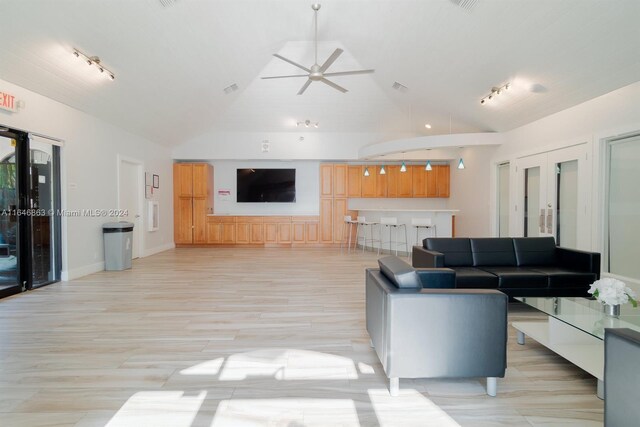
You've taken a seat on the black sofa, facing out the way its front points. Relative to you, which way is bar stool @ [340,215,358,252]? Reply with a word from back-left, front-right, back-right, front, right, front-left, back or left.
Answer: back

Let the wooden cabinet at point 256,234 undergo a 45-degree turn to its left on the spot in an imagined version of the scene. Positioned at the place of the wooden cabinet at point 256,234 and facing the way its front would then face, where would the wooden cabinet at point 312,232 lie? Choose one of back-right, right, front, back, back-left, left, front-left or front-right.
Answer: front-left

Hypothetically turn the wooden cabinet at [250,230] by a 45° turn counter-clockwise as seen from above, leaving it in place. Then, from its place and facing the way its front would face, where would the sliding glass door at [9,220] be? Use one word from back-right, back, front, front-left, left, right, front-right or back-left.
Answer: right

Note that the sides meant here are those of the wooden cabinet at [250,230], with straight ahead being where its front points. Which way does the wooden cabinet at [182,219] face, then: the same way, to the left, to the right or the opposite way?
the same way

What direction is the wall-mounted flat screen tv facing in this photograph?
toward the camera

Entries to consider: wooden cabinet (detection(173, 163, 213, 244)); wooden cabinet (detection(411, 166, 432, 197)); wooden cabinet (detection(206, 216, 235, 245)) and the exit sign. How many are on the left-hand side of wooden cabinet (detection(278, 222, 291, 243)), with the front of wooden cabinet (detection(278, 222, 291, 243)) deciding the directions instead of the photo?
1

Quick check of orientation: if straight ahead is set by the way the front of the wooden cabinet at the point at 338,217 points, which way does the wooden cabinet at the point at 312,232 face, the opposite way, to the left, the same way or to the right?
the same way

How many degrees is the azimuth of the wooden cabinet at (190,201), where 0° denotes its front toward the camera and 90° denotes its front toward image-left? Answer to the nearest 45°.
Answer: approximately 0°

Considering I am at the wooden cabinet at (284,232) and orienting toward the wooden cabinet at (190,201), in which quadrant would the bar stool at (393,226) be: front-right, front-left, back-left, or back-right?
back-left

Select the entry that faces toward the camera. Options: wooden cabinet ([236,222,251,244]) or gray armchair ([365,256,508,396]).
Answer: the wooden cabinet

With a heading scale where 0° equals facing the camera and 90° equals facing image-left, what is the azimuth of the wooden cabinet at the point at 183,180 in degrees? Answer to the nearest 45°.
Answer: approximately 0°

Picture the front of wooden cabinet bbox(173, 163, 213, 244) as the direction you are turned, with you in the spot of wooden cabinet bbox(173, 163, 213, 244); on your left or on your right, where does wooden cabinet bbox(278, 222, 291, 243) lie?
on your left
